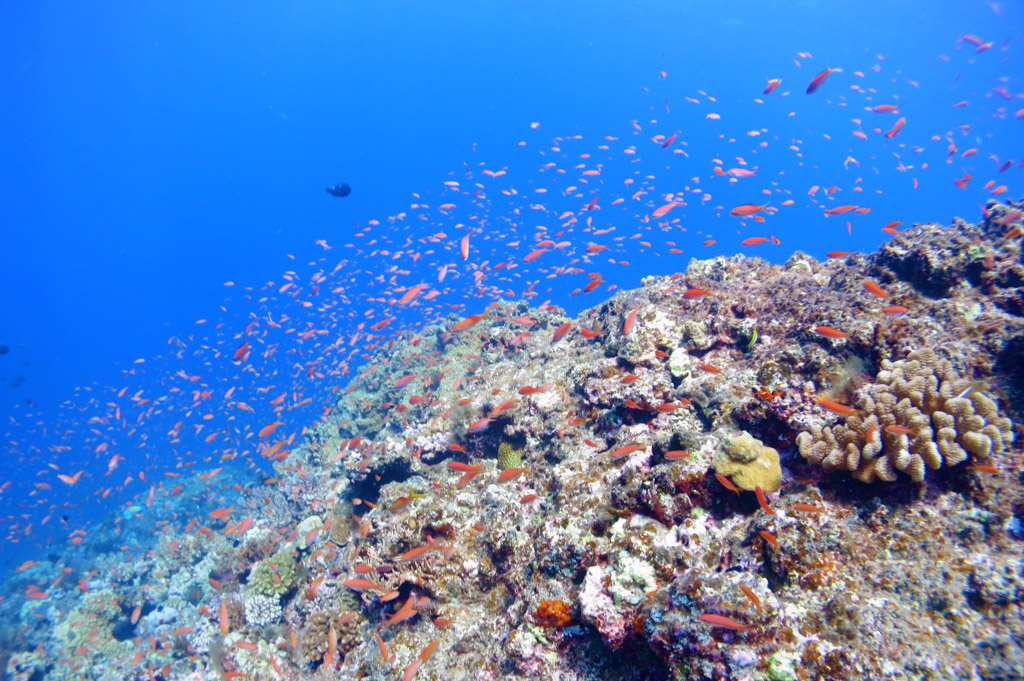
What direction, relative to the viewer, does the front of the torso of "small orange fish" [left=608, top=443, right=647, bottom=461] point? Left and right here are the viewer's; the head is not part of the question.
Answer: facing to the left of the viewer

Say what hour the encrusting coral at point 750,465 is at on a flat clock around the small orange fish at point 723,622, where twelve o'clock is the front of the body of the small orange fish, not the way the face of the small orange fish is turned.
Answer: The encrusting coral is roughly at 4 o'clock from the small orange fish.

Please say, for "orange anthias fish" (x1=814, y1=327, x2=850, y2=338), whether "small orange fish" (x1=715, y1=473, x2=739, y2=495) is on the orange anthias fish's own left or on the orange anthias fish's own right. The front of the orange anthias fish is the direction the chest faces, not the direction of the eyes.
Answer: on the orange anthias fish's own left

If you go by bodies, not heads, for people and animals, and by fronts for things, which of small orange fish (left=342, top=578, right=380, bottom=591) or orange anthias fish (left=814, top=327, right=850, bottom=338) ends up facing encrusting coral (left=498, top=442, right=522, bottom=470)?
the orange anthias fish

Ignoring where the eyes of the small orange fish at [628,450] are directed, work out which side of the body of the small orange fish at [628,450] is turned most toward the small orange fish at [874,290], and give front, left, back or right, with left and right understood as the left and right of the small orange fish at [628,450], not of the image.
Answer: back

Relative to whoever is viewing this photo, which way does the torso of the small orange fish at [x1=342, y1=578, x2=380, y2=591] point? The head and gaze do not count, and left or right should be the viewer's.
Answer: facing to the left of the viewer

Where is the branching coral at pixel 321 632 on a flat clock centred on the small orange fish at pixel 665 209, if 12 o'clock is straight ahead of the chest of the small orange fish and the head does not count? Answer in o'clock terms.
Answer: The branching coral is roughly at 11 o'clock from the small orange fish.

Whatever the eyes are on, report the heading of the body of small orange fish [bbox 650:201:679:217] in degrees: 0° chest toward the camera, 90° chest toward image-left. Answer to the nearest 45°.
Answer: approximately 90°

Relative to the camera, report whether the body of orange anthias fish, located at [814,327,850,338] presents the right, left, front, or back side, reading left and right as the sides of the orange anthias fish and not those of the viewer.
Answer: left

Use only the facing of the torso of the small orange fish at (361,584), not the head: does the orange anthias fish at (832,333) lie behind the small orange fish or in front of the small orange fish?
behind

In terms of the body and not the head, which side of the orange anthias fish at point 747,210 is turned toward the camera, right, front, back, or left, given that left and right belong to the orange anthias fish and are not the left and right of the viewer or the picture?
left
